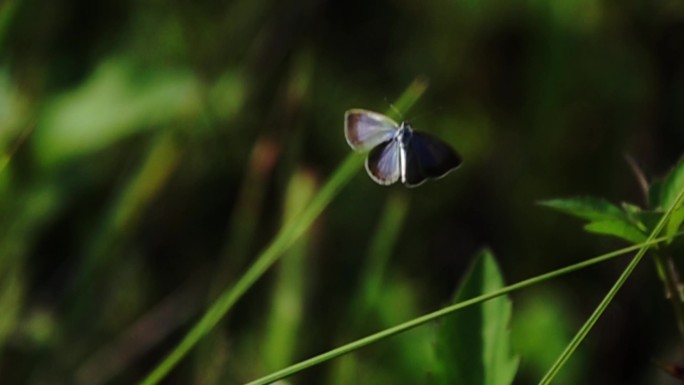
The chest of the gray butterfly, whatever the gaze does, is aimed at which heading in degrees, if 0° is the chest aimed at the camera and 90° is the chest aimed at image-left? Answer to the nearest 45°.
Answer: approximately 180°

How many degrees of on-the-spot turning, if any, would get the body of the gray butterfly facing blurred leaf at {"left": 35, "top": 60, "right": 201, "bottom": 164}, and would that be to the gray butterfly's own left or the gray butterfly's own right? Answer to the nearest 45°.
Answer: approximately 45° to the gray butterfly's own left
